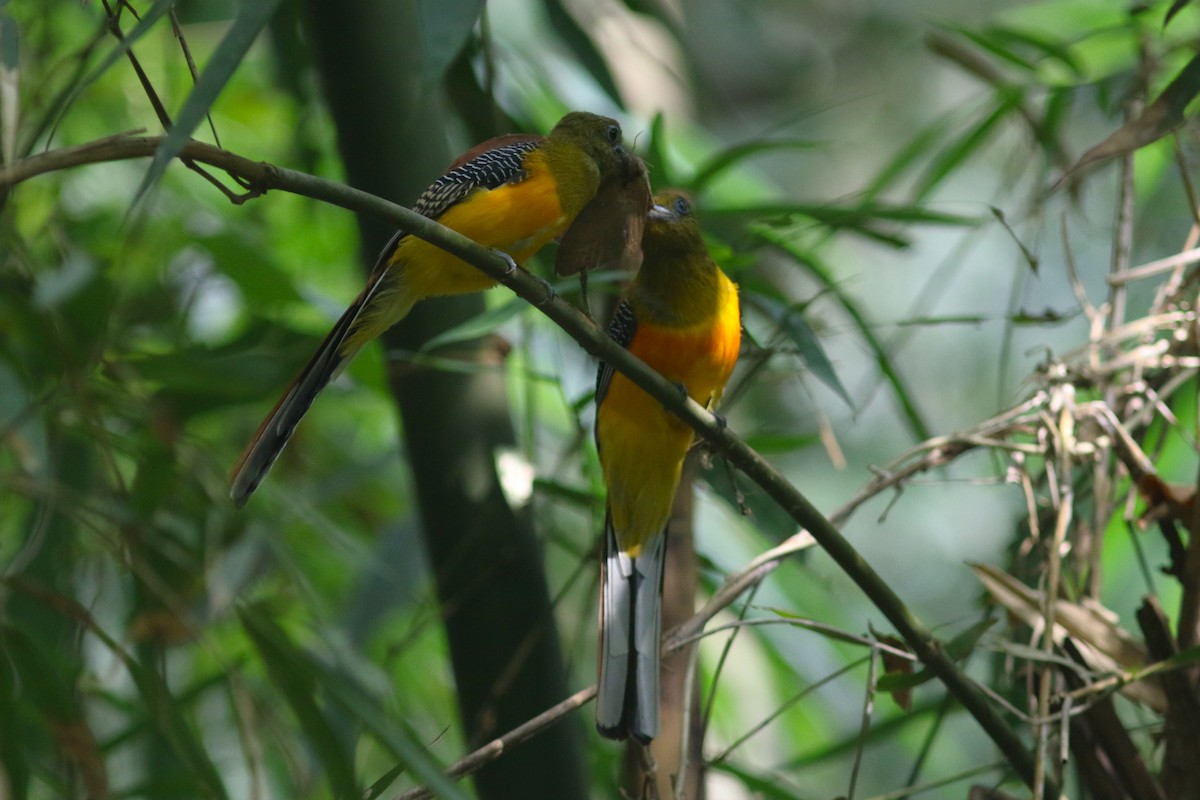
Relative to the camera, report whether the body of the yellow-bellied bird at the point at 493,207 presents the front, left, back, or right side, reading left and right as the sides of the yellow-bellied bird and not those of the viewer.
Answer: right

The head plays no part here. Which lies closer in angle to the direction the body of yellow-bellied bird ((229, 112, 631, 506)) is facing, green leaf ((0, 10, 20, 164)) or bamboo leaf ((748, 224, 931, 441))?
the bamboo leaf

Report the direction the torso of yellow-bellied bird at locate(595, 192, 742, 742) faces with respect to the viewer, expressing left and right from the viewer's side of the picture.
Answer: facing the viewer and to the right of the viewer

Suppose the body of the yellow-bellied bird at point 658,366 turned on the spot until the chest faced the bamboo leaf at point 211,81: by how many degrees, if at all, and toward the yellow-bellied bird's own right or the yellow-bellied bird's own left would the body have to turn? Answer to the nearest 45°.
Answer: approximately 45° to the yellow-bellied bird's own right

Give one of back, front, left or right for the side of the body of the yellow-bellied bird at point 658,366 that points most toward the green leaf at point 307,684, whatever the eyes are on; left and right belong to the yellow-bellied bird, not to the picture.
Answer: right

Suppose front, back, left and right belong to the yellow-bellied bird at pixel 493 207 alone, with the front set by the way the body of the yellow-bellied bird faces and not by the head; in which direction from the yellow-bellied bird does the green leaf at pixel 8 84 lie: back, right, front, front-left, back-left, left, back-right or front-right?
back-right

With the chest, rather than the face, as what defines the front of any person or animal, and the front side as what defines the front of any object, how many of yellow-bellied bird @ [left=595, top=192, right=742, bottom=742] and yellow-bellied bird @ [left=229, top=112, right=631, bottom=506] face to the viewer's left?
0
